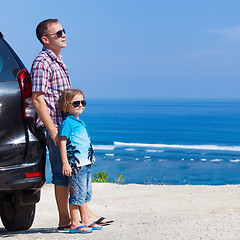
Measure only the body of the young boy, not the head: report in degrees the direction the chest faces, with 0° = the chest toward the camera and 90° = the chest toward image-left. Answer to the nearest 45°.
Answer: approximately 315°

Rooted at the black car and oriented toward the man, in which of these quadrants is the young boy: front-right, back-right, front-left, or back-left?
front-right

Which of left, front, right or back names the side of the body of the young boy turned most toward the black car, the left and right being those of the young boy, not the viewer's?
right
